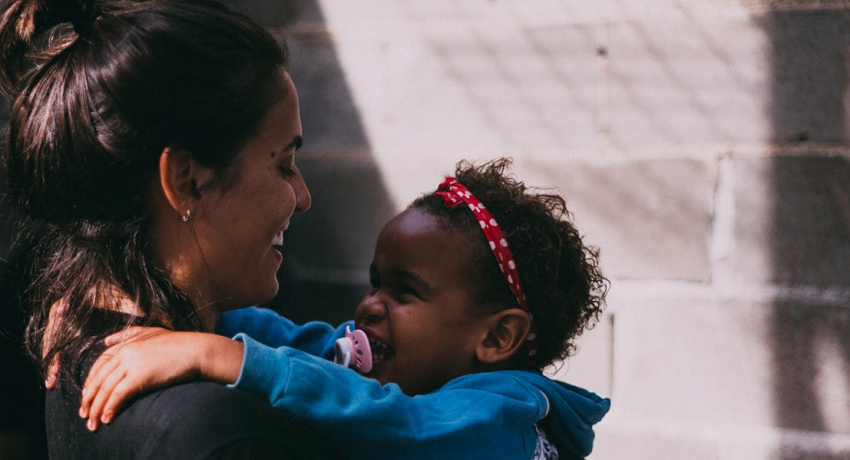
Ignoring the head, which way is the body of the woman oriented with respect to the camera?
to the viewer's right

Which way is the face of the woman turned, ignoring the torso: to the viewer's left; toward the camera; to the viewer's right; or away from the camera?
to the viewer's right

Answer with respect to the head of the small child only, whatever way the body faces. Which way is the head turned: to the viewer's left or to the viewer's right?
to the viewer's left

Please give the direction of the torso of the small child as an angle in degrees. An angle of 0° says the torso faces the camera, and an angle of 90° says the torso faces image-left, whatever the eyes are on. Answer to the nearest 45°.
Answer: approximately 90°
